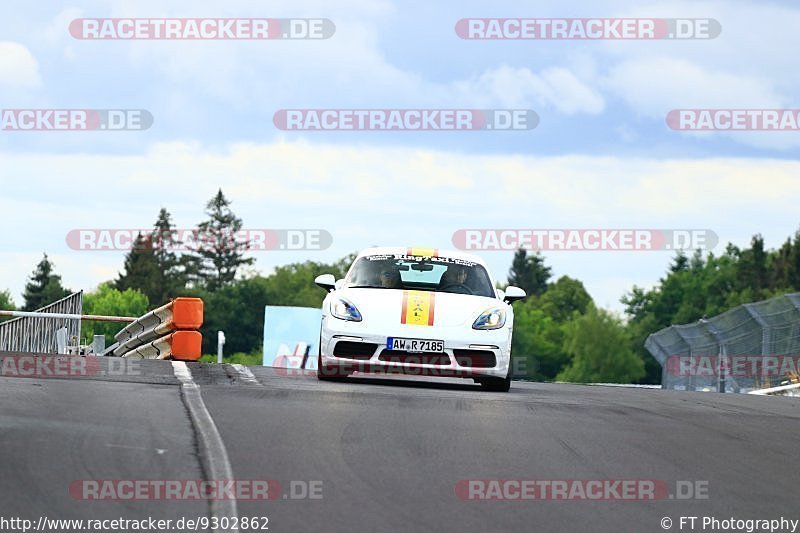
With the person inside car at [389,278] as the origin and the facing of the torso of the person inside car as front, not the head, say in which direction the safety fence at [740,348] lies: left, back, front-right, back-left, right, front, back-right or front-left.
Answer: back-left

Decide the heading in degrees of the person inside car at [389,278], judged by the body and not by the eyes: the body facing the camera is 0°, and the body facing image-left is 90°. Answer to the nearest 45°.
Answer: approximately 0°

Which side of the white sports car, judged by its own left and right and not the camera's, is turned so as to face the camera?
front

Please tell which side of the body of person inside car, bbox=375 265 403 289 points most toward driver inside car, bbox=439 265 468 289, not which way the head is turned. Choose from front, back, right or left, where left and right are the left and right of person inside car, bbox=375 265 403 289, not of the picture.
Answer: left

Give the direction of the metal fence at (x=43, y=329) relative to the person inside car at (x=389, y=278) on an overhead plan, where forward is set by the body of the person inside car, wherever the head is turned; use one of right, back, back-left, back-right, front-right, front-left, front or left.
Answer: back-right
